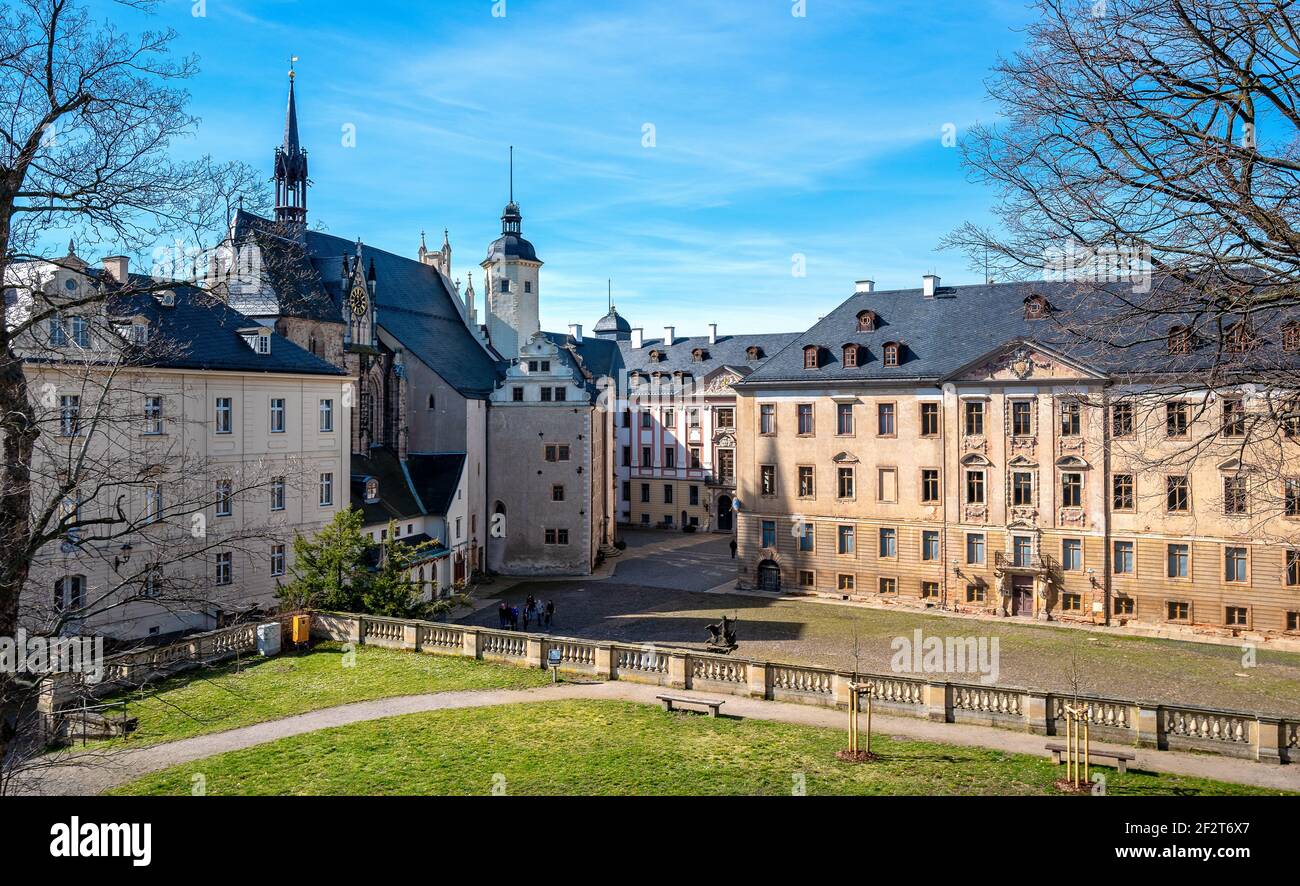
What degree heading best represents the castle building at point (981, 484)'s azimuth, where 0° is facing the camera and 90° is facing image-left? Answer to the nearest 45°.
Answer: approximately 0°
